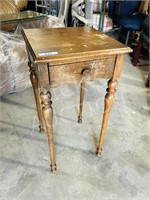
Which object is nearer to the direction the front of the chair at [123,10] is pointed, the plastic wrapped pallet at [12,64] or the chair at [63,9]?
the plastic wrapped pallet

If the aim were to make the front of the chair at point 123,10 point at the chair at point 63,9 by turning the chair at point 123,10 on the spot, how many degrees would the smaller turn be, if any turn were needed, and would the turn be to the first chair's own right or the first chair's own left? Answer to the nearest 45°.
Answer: approximately 90° to the first chair's own right

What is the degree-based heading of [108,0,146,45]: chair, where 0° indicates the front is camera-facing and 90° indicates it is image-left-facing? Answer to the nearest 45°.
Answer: approximately 315°

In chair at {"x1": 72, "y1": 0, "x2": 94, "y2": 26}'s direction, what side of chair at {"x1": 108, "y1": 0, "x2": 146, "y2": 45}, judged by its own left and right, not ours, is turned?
right

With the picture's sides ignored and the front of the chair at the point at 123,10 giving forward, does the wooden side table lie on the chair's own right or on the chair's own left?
on the chair's own right

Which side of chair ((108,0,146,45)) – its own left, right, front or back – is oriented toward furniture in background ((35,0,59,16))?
right

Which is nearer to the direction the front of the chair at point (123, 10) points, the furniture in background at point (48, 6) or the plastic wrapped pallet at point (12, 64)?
the plastic wrapped pallet

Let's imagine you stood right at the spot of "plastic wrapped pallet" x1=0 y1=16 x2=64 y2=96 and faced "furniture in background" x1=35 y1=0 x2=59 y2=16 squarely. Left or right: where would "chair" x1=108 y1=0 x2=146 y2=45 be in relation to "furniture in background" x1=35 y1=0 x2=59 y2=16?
right

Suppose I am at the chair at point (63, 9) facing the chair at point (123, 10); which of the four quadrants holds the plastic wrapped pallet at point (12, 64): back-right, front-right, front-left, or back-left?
back-right
